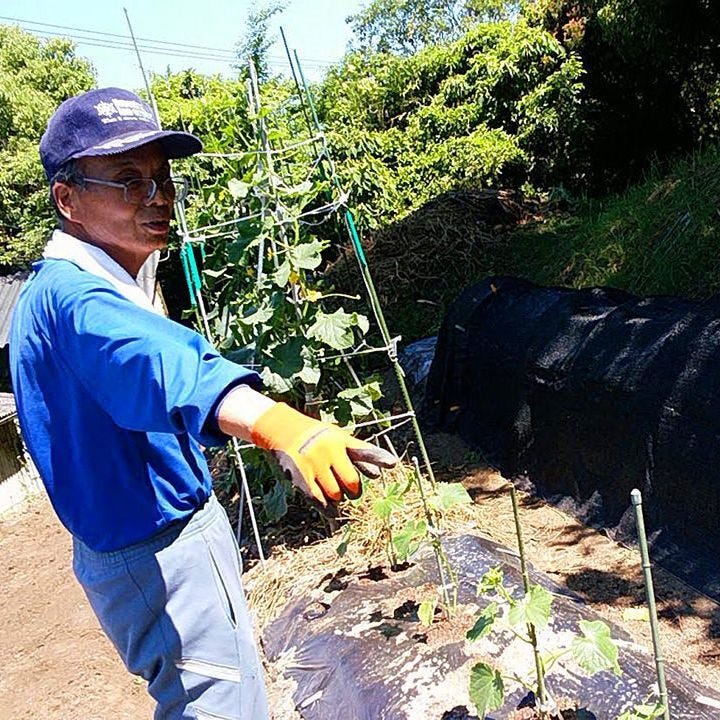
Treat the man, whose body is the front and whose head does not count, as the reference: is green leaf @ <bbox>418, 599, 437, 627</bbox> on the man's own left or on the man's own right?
on the man's own left

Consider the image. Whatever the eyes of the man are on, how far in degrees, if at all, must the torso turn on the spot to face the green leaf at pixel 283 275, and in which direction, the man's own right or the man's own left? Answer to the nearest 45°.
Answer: approximately 90° to the man's own left

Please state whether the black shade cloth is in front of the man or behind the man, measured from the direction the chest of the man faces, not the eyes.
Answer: in front

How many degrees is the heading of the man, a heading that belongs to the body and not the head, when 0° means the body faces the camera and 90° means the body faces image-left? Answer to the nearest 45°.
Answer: approximately 270°

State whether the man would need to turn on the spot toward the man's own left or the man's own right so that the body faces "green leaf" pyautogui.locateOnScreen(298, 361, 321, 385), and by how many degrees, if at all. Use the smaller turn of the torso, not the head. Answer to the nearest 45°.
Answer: approximately 90° to the man's own left

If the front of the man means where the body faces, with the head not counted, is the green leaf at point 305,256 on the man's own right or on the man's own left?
on the man's own left

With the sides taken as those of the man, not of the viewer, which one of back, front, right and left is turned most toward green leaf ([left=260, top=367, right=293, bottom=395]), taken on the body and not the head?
left

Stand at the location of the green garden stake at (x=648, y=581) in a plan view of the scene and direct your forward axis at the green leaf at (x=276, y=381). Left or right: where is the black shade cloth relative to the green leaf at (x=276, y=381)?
right

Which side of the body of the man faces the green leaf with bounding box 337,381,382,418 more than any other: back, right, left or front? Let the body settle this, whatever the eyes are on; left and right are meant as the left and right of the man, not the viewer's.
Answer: left

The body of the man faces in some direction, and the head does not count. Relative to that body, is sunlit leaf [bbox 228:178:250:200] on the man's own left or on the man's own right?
on the man's own left

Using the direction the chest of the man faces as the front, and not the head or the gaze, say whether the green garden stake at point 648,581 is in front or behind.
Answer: in front
